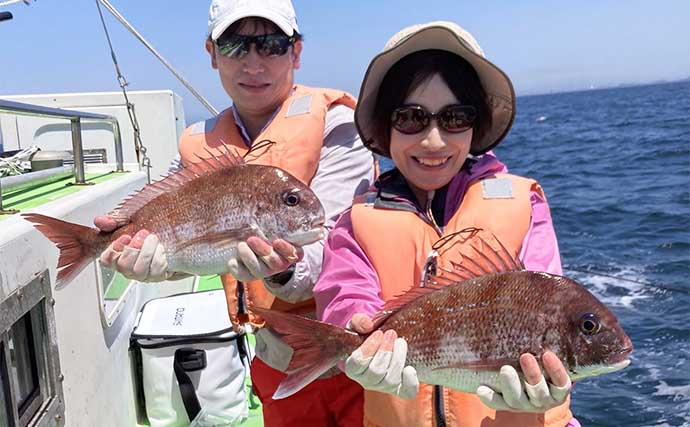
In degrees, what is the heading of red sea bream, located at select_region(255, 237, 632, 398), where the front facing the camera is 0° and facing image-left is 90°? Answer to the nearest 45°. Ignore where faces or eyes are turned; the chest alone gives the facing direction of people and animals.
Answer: approximately 270°

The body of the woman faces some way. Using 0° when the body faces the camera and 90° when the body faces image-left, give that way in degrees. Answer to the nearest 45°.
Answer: approximately 0°

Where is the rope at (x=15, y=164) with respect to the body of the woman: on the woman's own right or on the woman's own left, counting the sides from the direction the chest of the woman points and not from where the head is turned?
on the woman's own right

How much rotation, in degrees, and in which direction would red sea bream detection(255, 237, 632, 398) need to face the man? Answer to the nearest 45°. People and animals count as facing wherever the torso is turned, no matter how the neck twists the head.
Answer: approximately 135° to its left

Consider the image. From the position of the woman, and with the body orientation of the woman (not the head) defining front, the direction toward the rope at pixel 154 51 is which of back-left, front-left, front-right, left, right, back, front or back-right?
back-right
